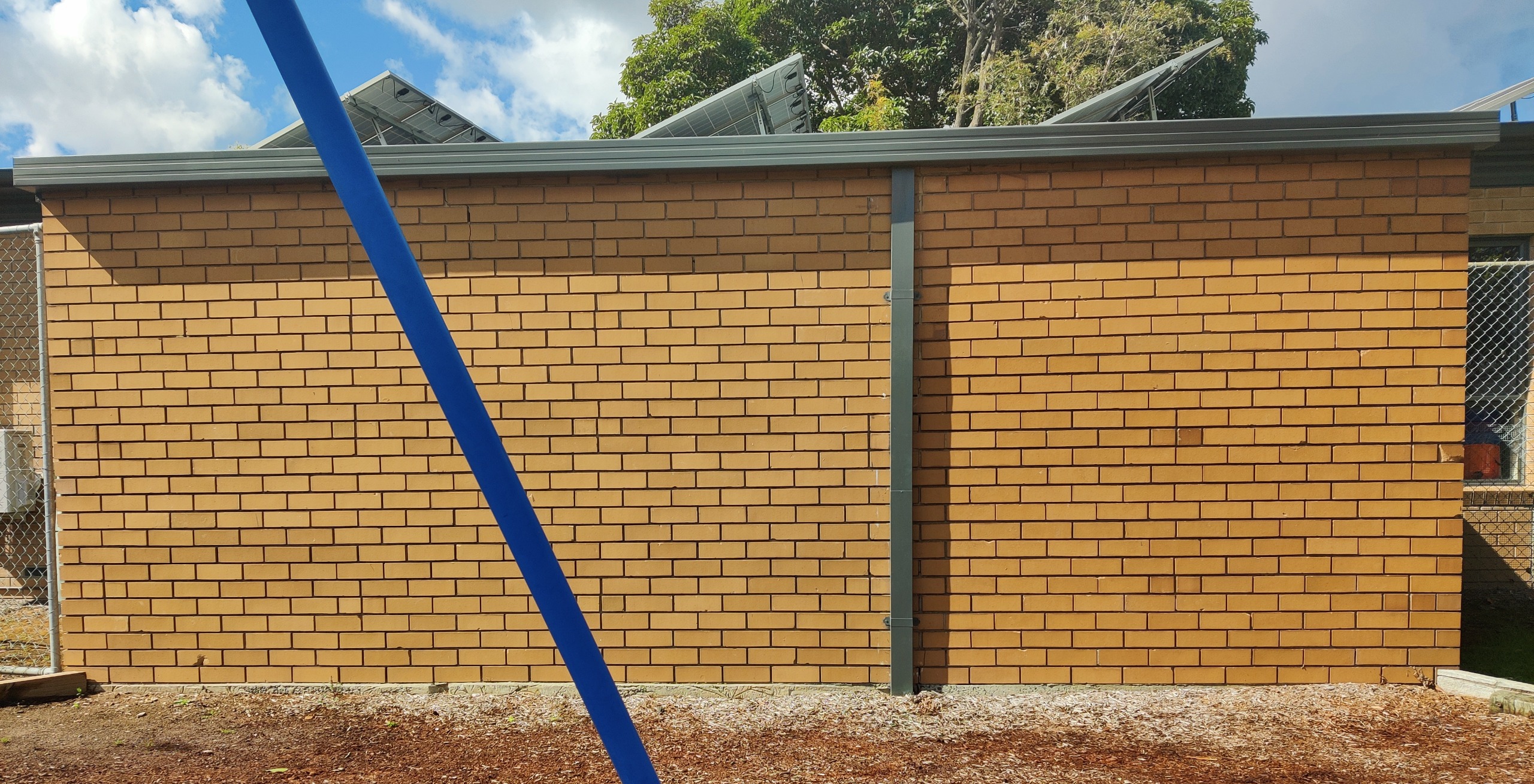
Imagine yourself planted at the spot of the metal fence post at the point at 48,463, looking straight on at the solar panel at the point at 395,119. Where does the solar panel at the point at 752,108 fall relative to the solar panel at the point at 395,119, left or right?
right

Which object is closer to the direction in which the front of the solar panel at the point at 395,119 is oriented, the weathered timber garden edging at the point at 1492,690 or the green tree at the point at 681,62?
the green tree

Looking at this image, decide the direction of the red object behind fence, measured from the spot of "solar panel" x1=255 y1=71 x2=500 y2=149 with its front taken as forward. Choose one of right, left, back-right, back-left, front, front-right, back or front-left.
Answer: back

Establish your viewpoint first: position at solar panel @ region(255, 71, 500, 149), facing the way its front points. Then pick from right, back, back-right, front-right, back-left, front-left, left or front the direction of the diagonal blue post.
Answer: back-left

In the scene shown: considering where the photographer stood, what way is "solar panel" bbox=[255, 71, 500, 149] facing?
facing away from the viewer and to the left of the viewer

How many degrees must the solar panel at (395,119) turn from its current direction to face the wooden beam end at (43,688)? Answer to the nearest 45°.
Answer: approximately 135° to its left

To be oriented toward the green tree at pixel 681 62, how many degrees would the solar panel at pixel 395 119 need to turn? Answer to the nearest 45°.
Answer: approximately 90° to its right

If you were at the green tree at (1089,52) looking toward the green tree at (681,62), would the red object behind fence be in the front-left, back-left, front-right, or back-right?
back-left

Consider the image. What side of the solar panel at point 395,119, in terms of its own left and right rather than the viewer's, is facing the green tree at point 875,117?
right
